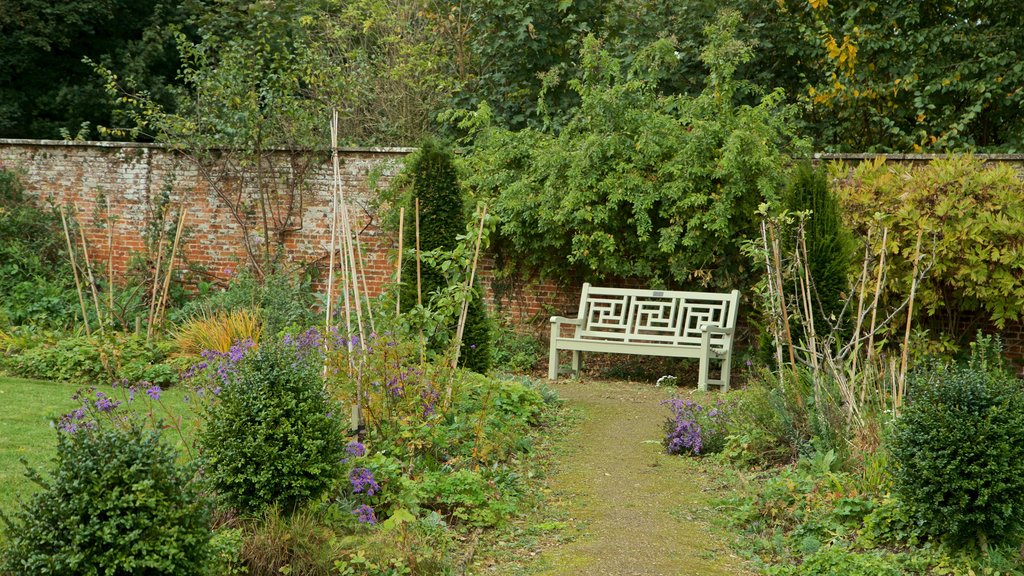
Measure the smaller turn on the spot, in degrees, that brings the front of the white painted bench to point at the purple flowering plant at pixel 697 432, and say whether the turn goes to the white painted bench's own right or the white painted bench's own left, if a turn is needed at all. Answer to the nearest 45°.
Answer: approximately 45° to the white painted bench's own left

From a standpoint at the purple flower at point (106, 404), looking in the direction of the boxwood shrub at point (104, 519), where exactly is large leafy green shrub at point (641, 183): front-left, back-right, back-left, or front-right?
back-left

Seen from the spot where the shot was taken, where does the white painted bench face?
facing the viewer and to the left of the viewer

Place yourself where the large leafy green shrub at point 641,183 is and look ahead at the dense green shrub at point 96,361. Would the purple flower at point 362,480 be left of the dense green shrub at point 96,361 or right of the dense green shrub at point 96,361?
left

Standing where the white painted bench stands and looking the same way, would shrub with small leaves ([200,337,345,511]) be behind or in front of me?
in front

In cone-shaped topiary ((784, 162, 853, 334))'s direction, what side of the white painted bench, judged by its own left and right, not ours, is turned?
left
